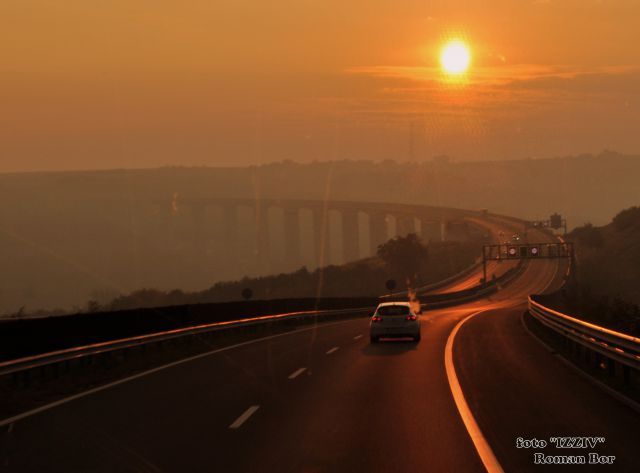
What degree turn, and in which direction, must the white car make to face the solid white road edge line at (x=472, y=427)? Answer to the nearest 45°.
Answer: approximately 180°

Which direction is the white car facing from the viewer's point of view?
away from the camera

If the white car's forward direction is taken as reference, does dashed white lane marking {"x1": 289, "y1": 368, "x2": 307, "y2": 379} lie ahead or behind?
behind

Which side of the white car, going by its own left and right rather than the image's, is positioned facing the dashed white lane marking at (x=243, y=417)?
back

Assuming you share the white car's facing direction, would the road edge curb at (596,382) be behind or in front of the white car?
behind
